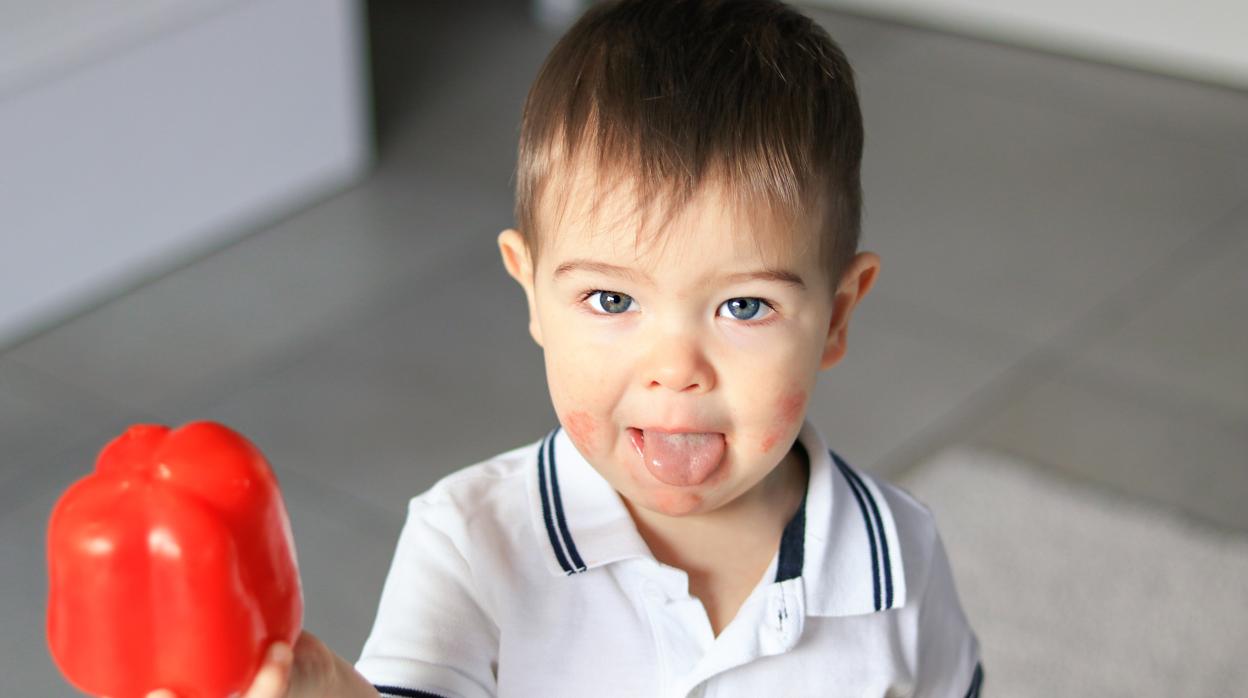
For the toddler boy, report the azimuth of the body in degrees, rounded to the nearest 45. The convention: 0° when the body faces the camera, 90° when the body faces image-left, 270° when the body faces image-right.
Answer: approximately 0°
